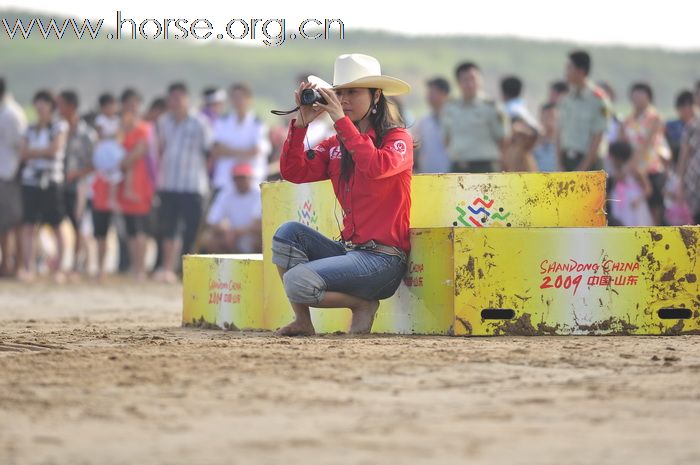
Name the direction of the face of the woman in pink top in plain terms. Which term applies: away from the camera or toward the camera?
toward the camera

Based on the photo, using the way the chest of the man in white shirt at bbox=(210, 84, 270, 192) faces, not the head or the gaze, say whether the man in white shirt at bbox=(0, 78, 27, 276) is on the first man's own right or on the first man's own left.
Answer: on the first man's own right

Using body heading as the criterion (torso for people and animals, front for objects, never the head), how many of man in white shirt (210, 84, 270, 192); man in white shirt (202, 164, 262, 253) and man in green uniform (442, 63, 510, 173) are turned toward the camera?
3

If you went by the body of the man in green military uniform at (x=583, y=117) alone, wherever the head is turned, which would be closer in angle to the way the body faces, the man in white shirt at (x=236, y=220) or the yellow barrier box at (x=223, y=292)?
the yellow barrier box

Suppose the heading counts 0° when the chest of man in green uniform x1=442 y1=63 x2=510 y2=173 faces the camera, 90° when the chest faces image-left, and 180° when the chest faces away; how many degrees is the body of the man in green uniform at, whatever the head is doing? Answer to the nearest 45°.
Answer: approximately 0°

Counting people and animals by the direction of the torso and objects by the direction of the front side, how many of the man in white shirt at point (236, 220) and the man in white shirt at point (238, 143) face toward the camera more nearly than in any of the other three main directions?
2

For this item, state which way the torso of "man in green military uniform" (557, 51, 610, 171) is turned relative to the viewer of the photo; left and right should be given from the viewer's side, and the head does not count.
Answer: facing the viewer and to the left of the viewer

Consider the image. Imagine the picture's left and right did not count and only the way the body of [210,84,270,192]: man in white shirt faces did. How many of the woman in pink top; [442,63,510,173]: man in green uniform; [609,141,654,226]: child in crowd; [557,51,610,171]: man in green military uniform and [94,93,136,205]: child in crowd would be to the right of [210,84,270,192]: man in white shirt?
1

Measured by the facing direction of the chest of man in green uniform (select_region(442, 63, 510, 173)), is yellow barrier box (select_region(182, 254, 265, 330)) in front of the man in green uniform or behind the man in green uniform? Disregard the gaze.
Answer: in front

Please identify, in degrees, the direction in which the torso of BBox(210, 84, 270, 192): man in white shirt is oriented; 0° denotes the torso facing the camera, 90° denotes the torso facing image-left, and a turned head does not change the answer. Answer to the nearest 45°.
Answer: approximately 0°
